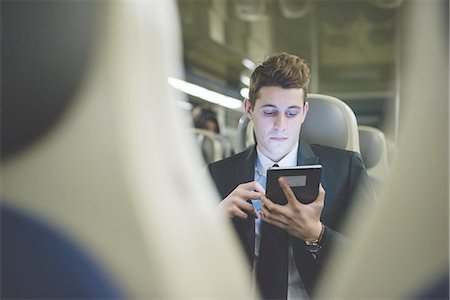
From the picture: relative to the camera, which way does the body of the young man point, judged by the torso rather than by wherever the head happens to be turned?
toward the camera

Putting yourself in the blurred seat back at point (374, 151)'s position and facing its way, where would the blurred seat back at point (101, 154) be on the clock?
the blurred seat back at point (101, 154) is roughly at 12 o'clock from the blurred seat back at point (374, 151).

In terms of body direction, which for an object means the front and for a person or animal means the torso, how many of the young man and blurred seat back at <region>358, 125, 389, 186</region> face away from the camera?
0

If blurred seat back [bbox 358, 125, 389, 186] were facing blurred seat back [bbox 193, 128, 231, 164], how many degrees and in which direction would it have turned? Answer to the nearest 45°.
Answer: approximately 45° to its right

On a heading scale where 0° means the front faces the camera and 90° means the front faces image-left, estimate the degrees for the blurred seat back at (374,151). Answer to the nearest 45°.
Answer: approximately 45°
